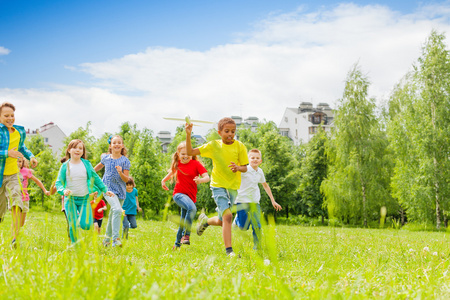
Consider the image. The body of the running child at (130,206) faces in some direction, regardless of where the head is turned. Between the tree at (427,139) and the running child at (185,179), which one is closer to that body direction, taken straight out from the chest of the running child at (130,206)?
the running child

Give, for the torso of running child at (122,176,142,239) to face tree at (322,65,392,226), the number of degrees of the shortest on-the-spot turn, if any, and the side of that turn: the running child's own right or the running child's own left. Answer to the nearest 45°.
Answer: approximately 135° to the running child's own left

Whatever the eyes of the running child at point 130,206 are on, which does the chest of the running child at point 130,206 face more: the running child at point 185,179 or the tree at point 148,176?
the running child

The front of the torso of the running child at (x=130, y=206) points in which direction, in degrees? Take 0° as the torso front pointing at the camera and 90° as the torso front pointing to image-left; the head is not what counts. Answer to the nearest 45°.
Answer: approximately 0°

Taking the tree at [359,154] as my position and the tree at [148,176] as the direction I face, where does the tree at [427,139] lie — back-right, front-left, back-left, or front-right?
back-left

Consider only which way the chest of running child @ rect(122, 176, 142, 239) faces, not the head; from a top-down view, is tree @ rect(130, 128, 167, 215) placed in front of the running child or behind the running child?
behind
